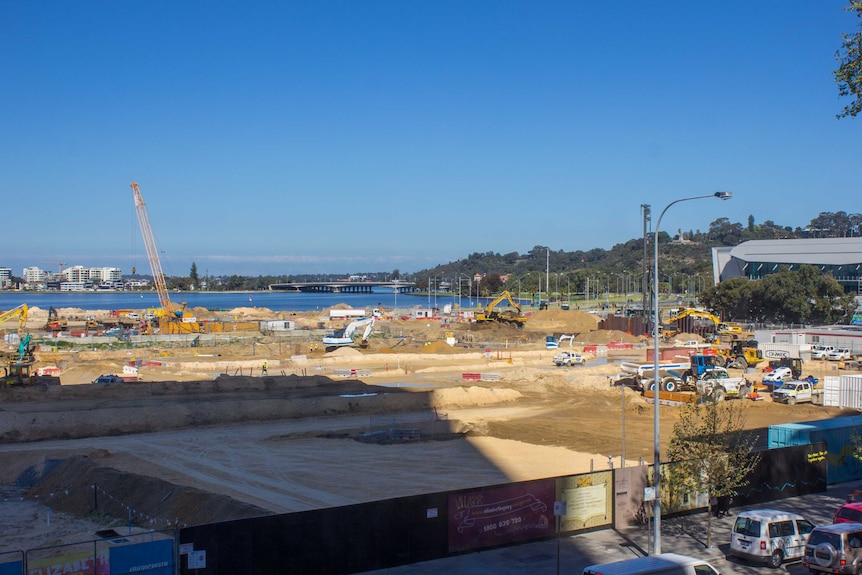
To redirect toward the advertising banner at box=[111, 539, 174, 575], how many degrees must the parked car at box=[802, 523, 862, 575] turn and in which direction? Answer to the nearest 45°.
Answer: approximately 180°

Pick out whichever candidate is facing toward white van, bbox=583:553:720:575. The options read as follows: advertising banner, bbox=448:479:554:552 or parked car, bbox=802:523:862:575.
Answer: the advertising banner

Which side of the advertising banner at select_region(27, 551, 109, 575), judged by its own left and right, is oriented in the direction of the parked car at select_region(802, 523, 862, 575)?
left
